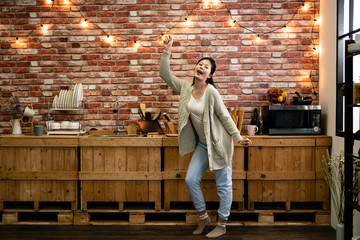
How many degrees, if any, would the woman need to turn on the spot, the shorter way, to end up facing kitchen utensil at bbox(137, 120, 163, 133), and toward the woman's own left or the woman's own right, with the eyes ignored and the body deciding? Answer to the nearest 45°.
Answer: approximately 90° to the woman's own right

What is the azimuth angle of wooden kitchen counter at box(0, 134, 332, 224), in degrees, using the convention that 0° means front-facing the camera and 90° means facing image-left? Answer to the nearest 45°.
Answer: approximately 0°

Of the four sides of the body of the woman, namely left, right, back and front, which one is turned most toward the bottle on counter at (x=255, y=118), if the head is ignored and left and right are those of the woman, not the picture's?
back

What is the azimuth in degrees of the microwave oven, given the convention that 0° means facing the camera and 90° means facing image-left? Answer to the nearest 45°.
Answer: approximately 0°

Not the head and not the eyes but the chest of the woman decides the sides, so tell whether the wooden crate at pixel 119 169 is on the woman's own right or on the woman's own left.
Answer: on the woman's own right

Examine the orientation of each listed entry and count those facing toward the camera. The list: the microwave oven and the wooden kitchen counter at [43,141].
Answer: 2
